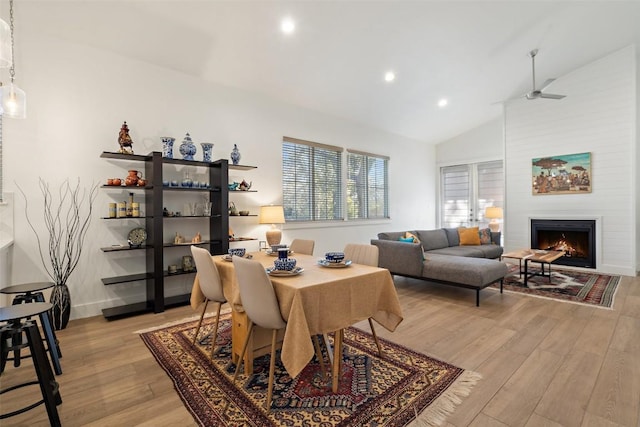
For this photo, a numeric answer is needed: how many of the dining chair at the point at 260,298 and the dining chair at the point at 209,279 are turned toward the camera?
0

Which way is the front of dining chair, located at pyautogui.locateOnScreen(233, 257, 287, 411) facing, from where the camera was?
facing away from the viewer and to the right of the viewer

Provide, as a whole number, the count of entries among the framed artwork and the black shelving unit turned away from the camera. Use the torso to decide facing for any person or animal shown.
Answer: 0

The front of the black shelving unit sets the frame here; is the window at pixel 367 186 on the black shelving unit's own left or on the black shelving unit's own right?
on the black shelving unit's own left

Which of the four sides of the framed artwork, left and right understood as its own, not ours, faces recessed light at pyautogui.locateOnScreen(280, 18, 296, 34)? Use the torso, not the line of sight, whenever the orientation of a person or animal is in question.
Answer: front

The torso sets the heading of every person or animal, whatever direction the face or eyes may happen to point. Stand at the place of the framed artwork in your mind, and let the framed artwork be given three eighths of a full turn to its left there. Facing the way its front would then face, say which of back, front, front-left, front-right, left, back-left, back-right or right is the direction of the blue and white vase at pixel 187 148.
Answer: back-right

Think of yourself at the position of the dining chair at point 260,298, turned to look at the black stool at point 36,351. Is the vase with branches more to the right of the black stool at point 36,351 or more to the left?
right

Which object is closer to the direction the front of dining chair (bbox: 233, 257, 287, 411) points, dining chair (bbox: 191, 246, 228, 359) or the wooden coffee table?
the wooden coffee table

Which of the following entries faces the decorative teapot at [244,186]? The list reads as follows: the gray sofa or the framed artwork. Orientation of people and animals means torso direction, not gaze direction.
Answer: the framed artwork

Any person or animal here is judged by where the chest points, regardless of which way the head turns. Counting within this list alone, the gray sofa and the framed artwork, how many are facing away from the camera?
0

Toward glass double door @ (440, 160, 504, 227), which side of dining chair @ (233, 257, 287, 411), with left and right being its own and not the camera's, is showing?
front

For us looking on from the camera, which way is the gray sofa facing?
facing the viewer and to the right of the viewer

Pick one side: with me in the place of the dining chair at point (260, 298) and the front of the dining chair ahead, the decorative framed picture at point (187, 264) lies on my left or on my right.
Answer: on my left

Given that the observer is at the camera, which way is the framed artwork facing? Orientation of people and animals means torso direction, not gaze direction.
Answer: facing the viewer and to the left of the viewer

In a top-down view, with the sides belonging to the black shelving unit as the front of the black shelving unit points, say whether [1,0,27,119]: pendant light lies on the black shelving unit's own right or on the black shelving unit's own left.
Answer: on the black shelving unit's own right

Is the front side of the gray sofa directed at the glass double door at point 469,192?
no

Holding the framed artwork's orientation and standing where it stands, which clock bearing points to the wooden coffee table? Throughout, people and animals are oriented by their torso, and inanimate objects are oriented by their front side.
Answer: The wooden coffee table is roughly at 11 o'clock from the framed artwork.
